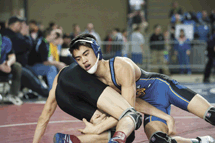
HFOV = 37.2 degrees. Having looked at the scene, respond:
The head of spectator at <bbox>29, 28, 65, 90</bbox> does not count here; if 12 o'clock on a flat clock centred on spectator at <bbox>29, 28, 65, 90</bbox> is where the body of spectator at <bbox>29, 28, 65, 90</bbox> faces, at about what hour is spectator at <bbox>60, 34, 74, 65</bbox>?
spectator at <bbox>60, 34, 74, 65</bbox> is roughly at 10 o'clock from spectator at <bbox>29, 28, 65, 90</bbox>.

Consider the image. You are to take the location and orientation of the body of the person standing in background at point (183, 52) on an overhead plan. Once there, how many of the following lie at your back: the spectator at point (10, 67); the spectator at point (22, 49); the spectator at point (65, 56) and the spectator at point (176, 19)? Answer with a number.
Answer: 1

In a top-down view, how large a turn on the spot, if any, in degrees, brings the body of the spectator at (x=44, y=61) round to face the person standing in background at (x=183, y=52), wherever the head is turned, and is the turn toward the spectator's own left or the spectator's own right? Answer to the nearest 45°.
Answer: approximately 45° to the spectator's own left

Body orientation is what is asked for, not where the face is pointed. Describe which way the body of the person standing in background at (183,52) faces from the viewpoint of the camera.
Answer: toward the camera

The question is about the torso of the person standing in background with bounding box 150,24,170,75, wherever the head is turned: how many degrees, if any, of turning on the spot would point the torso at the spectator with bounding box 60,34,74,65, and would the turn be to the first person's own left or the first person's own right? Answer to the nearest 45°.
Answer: approximately 45° to the first person's own right

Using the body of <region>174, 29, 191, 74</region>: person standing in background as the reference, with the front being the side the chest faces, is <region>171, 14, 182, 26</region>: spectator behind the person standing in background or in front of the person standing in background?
behind

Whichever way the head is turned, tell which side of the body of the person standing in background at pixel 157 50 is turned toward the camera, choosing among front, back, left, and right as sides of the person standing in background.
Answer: front

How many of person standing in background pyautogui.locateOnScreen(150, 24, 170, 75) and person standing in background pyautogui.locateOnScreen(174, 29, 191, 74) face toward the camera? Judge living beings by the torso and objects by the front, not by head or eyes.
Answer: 2

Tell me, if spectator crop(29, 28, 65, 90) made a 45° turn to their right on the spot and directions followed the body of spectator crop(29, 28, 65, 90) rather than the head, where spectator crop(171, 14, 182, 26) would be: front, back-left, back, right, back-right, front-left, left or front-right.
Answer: left

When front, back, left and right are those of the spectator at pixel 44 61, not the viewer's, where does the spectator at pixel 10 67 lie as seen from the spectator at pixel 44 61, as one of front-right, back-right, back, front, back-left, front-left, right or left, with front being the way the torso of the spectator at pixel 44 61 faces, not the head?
back-right

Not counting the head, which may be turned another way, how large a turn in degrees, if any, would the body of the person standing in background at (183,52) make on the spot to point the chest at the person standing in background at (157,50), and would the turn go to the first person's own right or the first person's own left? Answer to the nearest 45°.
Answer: approximately 90° to the first person's own right

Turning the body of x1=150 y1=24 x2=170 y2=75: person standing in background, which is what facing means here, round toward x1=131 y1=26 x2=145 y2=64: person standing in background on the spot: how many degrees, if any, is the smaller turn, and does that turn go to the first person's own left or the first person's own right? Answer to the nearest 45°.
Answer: approximately 90° to the first person's own right
